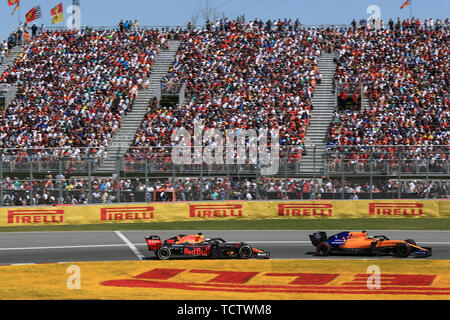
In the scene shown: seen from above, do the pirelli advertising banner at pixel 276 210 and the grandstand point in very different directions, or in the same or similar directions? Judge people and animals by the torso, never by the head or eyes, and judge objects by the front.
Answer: same or similar directions

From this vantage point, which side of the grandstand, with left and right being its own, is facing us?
front

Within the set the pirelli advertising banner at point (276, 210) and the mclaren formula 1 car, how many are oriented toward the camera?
1

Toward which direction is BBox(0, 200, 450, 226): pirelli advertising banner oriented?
toward the camera

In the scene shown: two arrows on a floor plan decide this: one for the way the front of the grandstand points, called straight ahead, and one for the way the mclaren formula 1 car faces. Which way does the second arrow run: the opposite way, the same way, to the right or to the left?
to the left

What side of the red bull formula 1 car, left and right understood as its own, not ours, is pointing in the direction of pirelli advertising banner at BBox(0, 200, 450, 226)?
left

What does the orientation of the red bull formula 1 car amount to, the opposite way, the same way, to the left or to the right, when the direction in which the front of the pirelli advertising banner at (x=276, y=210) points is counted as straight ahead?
to the left

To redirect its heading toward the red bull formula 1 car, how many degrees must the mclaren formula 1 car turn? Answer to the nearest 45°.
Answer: approximately 180°

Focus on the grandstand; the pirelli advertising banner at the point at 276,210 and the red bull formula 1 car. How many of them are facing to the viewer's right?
1

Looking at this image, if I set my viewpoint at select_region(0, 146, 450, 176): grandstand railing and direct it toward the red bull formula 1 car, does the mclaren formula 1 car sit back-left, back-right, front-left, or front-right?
front-left

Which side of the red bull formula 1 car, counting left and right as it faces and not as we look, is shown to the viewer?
right

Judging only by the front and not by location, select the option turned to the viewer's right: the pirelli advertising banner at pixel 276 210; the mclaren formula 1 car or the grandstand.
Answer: the mclaren formula 1 car

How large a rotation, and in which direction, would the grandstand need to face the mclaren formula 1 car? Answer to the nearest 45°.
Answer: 0° — it already faces it

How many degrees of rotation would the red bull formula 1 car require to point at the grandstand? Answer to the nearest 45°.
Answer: approximately 90° to its left

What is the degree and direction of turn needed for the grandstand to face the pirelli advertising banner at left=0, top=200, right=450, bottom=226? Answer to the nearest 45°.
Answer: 0° — it already faces it

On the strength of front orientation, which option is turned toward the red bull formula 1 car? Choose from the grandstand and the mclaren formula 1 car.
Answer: the grandstand

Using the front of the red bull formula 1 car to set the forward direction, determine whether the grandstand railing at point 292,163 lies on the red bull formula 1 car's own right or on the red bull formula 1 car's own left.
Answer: on the red bull formula 1 car's own left

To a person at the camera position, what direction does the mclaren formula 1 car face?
facing to the right of the viewer

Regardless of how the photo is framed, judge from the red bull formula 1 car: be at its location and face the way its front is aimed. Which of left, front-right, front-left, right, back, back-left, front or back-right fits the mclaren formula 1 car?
front
